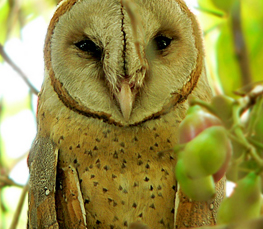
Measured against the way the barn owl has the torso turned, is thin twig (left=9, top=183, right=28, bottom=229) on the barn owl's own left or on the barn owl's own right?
on the barn owl's own right

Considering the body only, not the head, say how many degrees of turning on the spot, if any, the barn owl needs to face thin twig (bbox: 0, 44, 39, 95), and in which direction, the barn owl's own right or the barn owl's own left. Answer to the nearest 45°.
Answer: approximately 135° to the barn owl's own right

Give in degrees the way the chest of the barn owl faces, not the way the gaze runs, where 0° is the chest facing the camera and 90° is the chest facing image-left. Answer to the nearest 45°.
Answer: approximately 0°

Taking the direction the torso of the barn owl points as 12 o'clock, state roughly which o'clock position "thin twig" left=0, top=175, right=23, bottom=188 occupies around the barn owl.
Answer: The thin twig is roughly at 4 o'clock from the barn owl.
